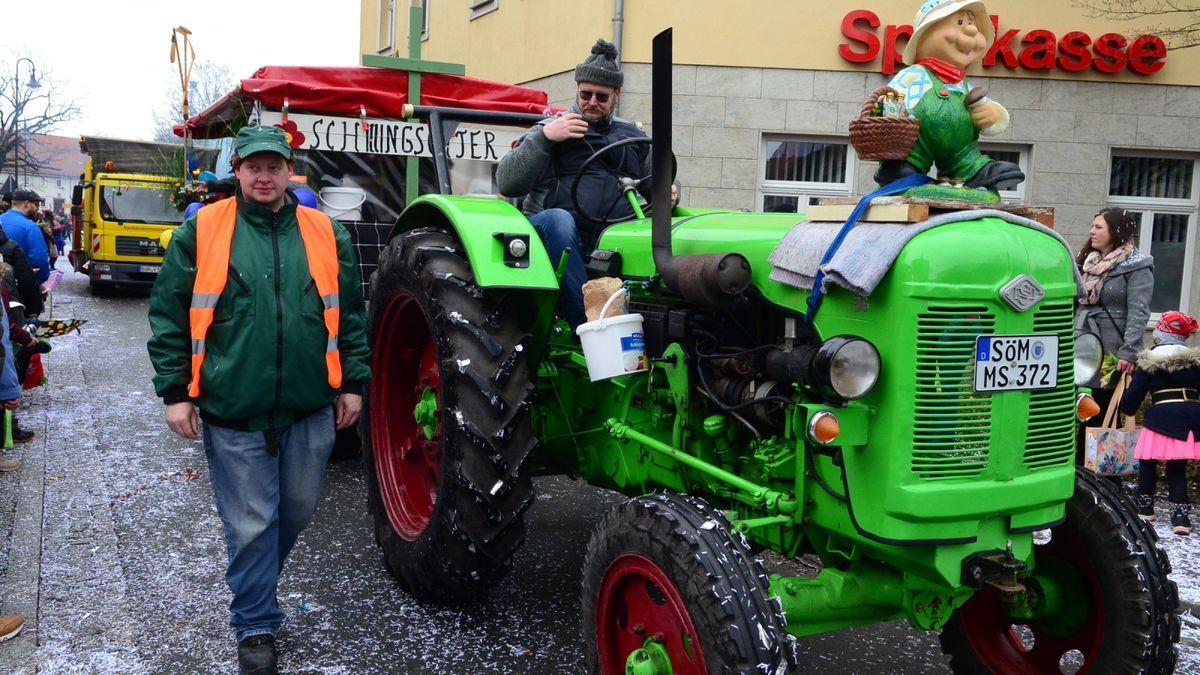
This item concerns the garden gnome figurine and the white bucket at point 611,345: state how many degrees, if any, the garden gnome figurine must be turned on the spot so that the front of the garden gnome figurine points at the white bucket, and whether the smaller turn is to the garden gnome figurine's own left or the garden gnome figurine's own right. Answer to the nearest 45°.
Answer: approximately 135° to the garden gnome figurine's own right

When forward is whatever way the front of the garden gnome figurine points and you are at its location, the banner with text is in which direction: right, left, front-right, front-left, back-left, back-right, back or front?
back

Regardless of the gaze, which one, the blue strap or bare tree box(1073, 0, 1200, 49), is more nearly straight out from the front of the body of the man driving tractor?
the blue strap

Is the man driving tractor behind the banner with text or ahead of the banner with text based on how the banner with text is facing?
ahead

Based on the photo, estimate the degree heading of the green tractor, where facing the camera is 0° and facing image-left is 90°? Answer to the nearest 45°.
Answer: approximately 315°

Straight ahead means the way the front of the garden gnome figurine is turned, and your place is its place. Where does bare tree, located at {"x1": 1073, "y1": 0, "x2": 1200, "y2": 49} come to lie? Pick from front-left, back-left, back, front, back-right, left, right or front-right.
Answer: back-left

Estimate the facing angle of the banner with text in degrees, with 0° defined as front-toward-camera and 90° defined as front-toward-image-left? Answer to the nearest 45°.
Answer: approximately 0°

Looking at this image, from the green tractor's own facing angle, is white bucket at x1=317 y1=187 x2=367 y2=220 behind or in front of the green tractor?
behind
